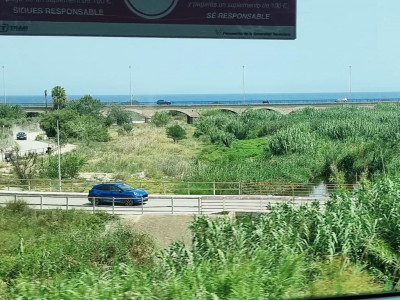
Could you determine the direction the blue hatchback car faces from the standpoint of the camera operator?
facing the viewer and to the right of the viewer

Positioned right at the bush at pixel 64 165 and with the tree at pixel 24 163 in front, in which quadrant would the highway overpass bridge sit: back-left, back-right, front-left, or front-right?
back-right

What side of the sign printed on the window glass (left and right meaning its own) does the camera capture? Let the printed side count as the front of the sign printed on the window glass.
front

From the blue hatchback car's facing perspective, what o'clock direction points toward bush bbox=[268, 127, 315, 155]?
The bush is roughly at 10 o'clock from the blue hatchback car.

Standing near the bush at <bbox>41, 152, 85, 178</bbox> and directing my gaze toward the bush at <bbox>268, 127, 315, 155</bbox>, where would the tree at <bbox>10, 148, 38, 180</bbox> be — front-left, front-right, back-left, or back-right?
back-left

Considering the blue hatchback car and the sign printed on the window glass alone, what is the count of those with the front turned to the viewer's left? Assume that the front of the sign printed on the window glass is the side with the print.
0
